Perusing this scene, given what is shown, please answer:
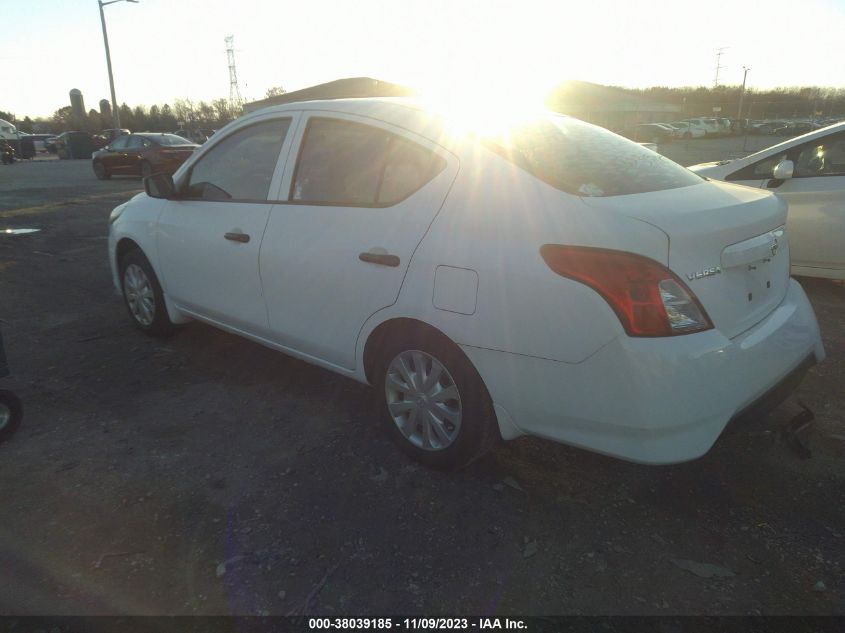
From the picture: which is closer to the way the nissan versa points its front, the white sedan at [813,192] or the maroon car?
the maroon car

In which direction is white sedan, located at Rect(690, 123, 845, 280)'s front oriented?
to the viewer's left

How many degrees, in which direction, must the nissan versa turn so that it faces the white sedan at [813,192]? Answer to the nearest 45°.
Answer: approximately 90° to its right

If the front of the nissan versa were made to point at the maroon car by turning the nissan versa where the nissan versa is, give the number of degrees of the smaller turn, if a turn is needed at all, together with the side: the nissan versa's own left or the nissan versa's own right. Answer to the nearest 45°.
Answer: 0° — it already faces it

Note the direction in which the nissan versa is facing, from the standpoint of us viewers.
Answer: facing away from the viewer and to the left of the viewer

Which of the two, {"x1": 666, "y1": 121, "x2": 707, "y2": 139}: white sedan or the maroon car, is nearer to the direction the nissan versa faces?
the maroon car

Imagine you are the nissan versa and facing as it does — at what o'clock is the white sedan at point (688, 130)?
The white sedan is roughly at 2 o'clock from the nissan versa.

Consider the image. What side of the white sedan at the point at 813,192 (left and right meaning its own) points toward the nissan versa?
left
